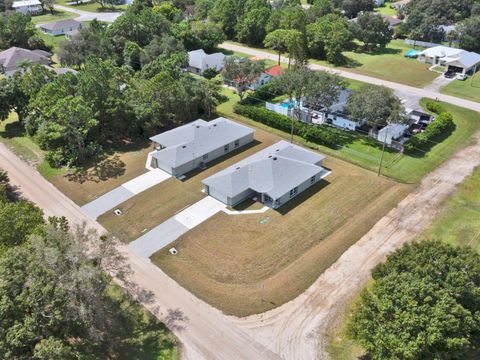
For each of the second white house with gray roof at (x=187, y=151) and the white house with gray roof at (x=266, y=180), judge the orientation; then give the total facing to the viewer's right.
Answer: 0

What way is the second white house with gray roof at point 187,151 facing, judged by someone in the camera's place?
facing the viewer and to the left of the viewer

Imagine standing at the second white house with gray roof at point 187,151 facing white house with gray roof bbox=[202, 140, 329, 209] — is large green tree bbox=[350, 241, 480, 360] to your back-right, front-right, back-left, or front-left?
front-right

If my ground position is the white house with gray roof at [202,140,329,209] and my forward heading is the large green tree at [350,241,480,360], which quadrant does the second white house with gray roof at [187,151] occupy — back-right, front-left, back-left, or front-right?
back-right

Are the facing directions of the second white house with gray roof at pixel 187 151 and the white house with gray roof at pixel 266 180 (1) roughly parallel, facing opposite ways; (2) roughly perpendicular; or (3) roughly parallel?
roughly parallel

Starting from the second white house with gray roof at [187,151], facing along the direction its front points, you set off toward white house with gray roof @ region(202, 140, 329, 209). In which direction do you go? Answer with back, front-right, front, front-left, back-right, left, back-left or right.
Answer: left

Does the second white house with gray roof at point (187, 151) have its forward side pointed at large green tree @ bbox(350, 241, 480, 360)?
no

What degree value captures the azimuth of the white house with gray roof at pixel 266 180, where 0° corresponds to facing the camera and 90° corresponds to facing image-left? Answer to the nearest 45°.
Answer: approximately 45°

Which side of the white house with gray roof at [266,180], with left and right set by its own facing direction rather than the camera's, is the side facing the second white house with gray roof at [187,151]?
right

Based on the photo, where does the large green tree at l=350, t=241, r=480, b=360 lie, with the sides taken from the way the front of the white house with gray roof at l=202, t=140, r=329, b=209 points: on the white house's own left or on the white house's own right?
on the white house's own left
